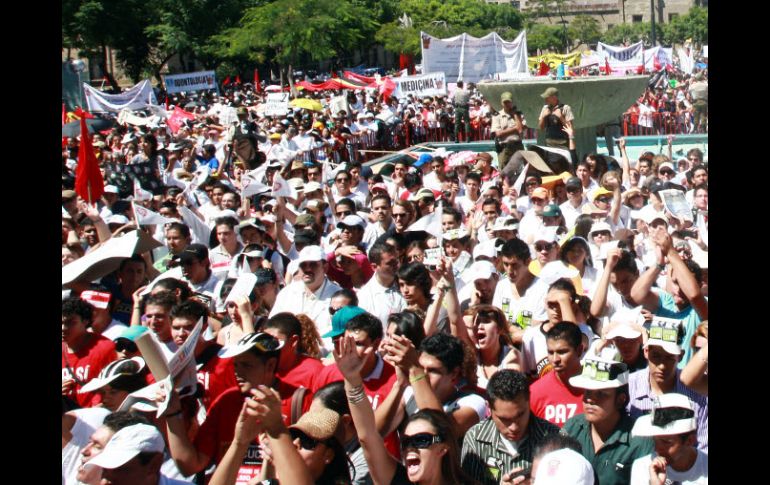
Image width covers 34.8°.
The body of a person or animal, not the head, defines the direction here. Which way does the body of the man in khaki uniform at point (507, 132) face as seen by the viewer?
toward the camera

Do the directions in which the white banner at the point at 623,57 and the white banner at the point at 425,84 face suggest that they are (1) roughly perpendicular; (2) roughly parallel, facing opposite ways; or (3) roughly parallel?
roughly parallel

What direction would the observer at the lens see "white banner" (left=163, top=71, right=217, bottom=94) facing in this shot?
facing the viewer

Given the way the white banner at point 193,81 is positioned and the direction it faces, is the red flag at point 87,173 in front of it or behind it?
in front

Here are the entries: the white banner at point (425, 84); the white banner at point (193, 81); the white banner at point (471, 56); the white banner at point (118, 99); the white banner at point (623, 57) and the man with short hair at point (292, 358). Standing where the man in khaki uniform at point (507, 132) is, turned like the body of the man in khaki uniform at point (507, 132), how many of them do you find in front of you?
1

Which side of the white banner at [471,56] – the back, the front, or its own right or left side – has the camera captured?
front

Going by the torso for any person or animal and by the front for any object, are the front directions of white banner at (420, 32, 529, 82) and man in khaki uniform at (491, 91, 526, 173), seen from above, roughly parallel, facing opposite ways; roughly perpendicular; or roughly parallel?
roughly parallel

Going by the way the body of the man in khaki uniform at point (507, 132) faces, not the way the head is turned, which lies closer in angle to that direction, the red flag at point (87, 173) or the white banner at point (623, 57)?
the red flag

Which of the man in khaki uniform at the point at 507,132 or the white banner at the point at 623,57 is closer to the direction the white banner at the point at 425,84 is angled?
the man in khaki uniform

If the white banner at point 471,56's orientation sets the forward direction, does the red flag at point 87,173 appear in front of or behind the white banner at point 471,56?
in front

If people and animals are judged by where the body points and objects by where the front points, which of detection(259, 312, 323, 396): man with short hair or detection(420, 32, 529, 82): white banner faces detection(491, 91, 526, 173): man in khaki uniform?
the white banner
